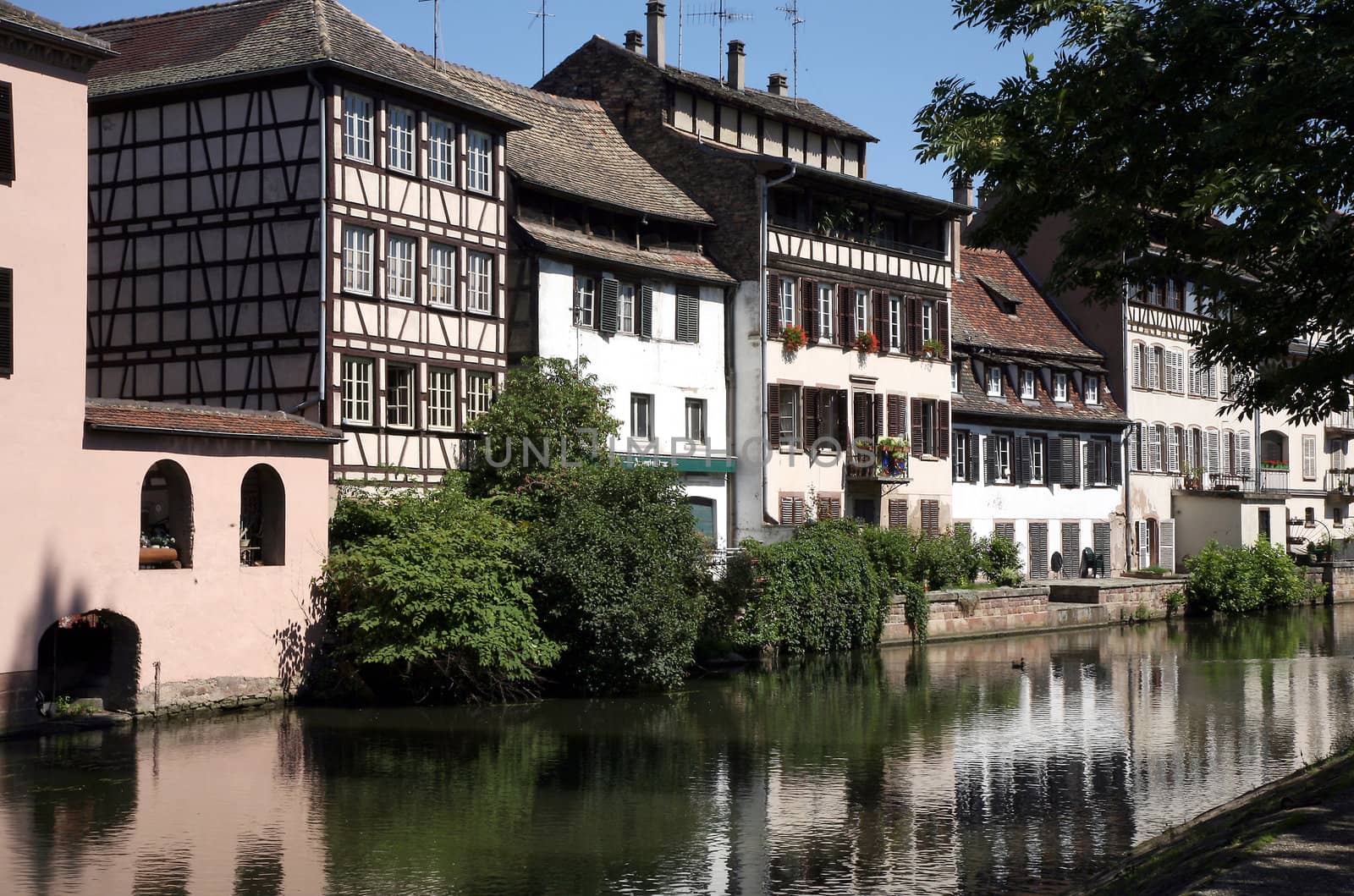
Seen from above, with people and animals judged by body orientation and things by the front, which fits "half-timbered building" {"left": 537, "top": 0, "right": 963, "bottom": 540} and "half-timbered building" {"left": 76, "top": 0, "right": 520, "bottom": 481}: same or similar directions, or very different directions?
same or similar directions

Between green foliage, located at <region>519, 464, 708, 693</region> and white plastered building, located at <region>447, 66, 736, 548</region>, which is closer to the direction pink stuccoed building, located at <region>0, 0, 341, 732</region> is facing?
the green foliage

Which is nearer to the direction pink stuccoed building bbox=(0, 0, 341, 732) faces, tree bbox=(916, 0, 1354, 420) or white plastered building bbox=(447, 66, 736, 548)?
the tree

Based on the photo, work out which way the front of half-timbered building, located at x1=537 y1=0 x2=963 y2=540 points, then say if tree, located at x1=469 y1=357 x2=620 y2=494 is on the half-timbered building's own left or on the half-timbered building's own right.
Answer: on the half-timbered building's own right

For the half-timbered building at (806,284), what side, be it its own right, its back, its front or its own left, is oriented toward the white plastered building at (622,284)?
right

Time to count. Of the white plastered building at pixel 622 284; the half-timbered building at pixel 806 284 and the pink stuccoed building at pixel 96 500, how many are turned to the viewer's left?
0

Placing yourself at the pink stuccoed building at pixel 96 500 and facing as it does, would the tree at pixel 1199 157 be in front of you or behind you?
in front

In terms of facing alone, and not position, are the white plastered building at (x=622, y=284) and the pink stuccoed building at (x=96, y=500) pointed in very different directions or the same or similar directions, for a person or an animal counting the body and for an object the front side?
same or similar directions

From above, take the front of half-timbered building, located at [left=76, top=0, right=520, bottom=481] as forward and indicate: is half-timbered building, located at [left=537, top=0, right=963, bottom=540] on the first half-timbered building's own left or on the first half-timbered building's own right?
on the first half-timbered building's own left

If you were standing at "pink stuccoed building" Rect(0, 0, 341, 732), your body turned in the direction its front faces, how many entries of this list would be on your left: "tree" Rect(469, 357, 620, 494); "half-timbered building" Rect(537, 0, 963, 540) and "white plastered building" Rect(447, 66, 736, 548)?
3

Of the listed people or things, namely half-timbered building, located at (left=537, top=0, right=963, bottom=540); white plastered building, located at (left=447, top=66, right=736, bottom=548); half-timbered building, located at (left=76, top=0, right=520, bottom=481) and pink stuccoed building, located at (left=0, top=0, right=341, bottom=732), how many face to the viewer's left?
0

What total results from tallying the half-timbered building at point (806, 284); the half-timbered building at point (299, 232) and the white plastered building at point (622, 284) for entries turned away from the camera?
0

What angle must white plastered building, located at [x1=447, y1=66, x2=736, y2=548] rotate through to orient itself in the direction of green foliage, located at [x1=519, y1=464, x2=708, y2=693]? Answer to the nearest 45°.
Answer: approximately 45° to its right

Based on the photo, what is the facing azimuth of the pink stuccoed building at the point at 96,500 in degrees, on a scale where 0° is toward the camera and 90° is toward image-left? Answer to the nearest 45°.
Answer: approximately 315°
